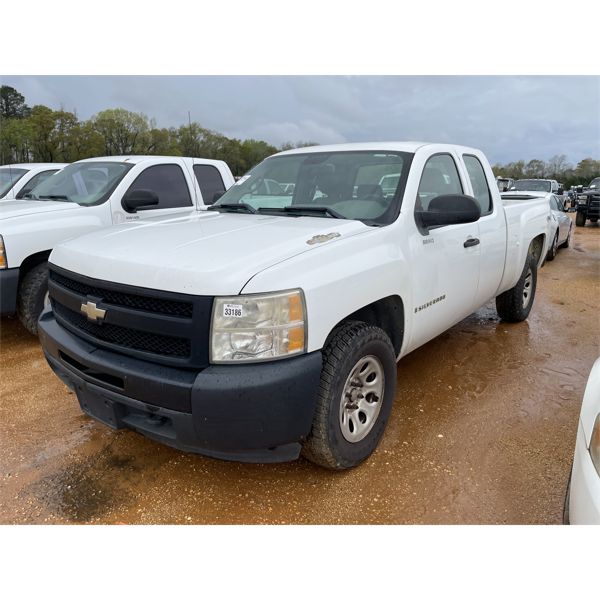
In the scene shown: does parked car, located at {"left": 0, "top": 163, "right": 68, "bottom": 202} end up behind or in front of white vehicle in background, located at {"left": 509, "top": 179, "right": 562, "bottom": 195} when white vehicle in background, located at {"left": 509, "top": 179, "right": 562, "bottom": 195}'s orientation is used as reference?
in front

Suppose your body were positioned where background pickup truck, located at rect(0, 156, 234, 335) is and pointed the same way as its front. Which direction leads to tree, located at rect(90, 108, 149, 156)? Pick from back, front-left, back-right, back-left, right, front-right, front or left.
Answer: back-right

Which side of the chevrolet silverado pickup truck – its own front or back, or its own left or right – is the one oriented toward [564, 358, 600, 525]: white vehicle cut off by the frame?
left

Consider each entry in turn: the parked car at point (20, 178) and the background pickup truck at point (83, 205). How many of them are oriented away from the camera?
0

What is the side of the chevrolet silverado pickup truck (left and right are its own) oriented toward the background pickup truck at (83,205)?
right

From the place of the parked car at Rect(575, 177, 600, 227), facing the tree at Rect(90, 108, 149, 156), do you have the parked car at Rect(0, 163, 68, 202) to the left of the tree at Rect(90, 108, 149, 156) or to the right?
left

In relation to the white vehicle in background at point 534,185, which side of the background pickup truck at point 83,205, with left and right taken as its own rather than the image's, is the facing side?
back

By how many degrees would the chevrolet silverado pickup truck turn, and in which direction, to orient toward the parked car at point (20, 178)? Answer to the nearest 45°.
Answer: approximately 90° to its right

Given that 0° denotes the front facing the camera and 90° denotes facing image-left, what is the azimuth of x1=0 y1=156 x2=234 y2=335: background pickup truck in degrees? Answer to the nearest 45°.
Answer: approximately 45°

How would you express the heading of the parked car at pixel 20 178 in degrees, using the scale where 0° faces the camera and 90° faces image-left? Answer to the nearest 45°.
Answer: approximately 45°
